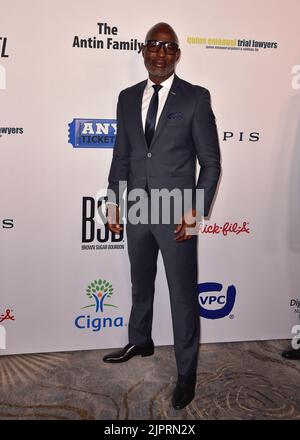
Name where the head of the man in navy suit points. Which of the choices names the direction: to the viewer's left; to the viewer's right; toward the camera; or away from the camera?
toward the camera

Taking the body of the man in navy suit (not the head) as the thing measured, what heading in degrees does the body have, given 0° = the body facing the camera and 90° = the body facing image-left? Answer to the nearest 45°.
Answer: approximately 45°
